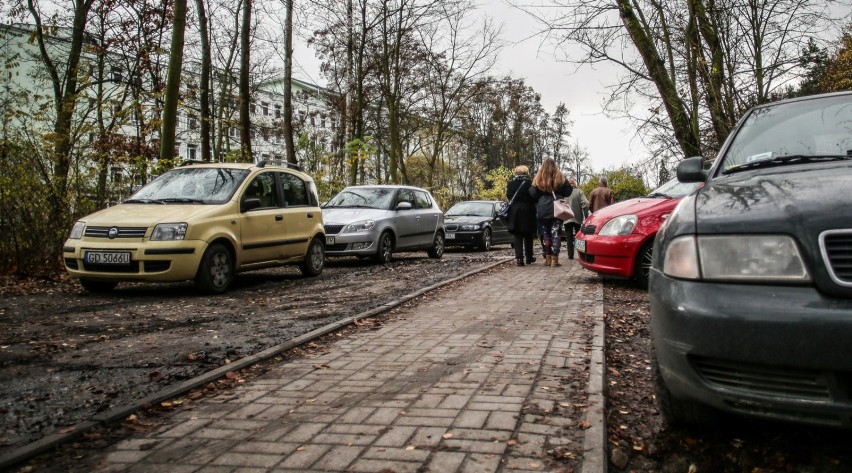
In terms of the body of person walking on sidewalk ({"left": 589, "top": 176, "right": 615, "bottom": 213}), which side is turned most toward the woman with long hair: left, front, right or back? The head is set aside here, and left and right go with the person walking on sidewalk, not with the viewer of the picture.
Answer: back

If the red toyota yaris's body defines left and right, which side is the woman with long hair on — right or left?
on its right

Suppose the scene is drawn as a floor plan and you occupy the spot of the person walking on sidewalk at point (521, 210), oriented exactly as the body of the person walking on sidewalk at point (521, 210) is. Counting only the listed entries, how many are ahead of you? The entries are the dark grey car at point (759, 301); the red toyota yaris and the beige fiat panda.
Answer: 0

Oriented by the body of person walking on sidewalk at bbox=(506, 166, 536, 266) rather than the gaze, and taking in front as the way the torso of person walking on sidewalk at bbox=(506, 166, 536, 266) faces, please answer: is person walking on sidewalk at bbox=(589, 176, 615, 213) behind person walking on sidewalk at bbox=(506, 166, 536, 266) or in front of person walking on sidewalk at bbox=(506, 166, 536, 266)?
in front

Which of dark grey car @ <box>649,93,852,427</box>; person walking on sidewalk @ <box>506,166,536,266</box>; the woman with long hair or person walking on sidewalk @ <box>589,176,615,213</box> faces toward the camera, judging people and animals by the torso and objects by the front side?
the dark grey car

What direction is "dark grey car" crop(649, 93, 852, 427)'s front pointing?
toward the camera

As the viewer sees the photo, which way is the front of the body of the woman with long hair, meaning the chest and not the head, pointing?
away from the camera

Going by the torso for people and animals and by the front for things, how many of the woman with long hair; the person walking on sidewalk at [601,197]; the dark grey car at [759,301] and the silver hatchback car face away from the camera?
2

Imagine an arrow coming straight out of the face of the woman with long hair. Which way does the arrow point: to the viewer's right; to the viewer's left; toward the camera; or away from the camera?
away from the camera

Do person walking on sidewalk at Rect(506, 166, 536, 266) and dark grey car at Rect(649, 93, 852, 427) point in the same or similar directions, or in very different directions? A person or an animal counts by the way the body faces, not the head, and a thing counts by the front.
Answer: very different directions

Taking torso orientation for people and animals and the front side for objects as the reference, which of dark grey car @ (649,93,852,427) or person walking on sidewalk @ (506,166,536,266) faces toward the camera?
the dark grey car

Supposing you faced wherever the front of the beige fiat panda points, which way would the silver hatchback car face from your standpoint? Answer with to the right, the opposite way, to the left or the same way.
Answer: the same way

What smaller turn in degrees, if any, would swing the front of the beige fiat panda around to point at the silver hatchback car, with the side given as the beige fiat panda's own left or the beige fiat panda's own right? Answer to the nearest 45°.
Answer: approximately 180°

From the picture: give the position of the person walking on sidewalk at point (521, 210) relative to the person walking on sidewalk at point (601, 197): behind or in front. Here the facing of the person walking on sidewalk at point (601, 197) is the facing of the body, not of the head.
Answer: behind

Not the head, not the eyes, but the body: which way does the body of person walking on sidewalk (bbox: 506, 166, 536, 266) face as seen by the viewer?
away from the camera

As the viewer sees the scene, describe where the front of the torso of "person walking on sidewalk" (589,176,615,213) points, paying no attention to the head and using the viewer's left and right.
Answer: facing away from the viewer

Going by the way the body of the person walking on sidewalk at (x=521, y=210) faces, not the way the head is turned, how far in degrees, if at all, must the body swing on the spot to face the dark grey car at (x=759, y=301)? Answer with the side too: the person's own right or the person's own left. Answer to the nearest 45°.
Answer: approximately 180°

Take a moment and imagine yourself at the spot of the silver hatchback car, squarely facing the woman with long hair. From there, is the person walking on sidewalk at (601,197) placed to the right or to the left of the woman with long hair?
left

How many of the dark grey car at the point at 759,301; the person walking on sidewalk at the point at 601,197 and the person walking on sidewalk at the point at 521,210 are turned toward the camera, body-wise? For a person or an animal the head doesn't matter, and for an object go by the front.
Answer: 1

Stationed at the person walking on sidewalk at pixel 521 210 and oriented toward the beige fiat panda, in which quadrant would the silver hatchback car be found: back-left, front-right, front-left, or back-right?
front-right

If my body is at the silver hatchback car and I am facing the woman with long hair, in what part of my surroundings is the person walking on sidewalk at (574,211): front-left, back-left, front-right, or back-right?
front-left

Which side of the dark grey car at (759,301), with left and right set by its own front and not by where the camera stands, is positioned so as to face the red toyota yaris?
back
